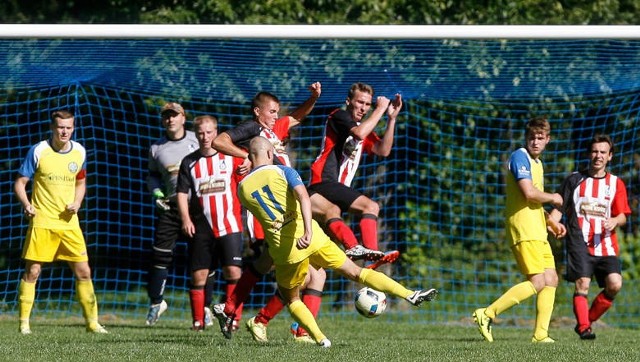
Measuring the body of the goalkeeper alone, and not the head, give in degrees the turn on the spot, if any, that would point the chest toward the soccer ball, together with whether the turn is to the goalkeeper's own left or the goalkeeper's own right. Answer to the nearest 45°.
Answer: approximately 45° to the goalkeeper's own left

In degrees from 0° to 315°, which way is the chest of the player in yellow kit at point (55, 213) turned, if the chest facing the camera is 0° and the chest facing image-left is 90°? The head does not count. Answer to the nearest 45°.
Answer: approximately 0°

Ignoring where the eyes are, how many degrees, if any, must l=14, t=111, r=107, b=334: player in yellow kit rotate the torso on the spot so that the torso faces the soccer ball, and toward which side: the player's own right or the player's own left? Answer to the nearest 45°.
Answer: approximately 45° to the player's own left

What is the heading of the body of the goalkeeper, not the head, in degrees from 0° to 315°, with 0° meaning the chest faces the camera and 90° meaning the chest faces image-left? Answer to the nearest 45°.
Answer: approximately 0°

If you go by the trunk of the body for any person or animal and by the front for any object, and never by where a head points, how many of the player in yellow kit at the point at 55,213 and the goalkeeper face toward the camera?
2
